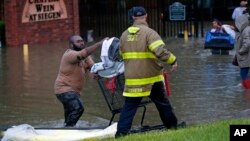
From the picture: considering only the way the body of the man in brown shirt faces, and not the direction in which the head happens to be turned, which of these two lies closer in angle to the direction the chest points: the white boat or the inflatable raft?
the inflatable raft

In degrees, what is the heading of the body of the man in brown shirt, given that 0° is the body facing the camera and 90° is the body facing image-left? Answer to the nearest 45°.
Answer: approximately 270°

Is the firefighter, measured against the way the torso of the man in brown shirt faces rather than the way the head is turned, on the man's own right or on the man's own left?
on the man's own right

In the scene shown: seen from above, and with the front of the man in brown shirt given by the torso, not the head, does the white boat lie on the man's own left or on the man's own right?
on the man's own right

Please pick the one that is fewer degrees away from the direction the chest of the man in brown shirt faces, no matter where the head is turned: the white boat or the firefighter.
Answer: the firefighter

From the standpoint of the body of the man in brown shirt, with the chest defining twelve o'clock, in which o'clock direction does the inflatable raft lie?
The inflatable raft is roughly at 10 o'clock from the man in brown shirt.
